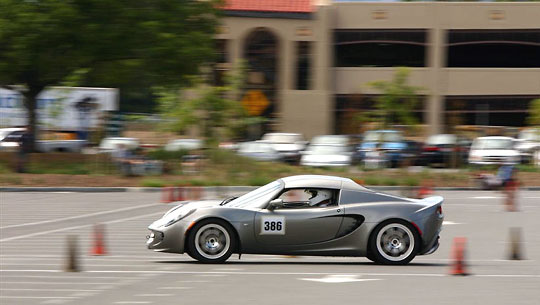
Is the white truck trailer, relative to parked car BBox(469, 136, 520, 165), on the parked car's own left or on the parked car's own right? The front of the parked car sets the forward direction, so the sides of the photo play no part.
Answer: on the parked car's own right

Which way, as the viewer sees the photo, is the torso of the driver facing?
to the viewer's left

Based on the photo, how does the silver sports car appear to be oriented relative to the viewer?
to the viewer's left

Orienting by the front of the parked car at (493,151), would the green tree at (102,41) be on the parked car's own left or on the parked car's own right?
on the parked car's own right

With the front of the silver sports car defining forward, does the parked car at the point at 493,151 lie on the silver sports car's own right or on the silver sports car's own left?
on the silver sports car's own right

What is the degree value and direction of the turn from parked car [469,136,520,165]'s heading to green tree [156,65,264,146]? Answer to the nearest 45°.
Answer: approximately 90° to its right

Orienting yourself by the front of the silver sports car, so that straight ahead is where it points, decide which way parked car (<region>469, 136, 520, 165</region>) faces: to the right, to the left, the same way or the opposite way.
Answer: to the left

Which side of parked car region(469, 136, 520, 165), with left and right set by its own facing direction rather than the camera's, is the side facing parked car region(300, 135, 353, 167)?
right

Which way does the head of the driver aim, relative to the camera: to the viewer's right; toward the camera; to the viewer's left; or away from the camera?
to the viewer's left

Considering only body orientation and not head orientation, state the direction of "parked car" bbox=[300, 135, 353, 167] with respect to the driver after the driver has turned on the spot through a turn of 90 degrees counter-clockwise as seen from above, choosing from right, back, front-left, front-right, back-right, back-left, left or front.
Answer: back

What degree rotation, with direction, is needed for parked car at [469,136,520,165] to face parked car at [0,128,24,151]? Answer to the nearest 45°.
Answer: approximately 90° to its right
